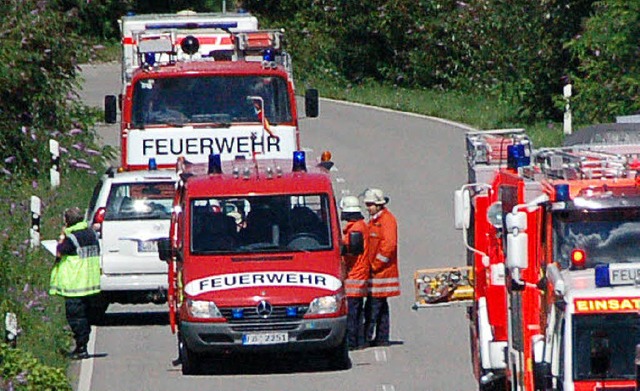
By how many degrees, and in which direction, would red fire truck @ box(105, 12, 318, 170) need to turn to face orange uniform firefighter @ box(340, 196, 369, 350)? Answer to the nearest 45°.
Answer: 0° — it already faces them

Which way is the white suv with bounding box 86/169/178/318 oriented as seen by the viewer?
away from the camera

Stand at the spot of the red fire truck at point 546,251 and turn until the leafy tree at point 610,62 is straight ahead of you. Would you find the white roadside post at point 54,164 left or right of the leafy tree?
left

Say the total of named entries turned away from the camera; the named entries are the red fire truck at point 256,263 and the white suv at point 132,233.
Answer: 1

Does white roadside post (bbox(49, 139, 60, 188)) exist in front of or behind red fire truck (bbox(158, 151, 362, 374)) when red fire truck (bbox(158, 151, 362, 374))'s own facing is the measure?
behind

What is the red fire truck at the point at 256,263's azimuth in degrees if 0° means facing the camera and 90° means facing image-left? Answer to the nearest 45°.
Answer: approximately 0°

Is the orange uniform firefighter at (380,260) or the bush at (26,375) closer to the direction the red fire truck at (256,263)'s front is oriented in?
the bush

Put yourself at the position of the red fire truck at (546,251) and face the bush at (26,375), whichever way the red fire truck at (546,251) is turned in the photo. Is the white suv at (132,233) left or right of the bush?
right

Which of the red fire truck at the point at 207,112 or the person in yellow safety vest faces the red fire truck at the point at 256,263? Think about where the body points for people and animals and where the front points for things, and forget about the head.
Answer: the red fire truck at the point at 207,112

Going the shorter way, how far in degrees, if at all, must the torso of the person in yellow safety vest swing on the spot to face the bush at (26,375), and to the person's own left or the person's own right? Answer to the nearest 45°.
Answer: approximately 135° to the person's own left

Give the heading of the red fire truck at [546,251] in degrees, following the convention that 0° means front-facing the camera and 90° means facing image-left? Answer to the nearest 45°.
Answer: approximately 0°
